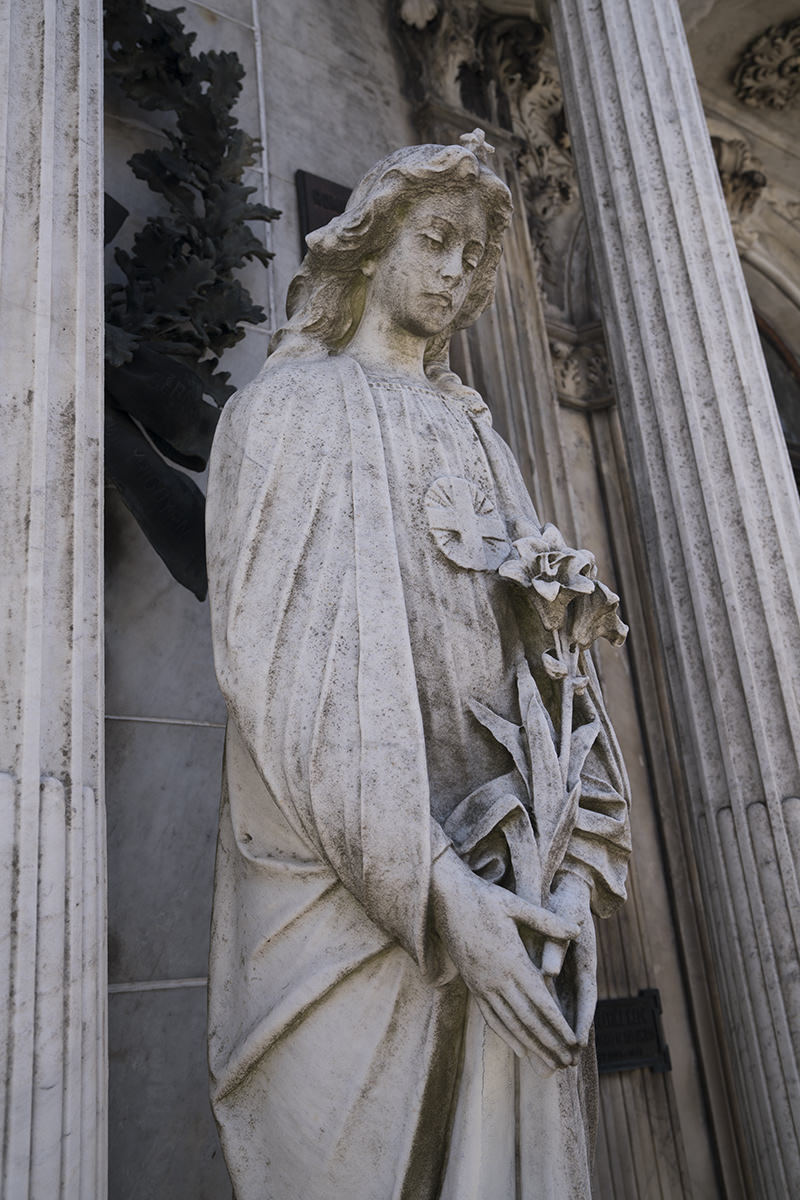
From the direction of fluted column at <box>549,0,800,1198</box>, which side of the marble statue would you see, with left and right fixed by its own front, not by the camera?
left

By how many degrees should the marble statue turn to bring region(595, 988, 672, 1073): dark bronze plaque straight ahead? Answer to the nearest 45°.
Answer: approximately 135° to its left

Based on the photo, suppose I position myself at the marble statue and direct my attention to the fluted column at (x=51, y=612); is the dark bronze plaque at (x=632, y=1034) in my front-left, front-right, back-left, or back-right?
back-right

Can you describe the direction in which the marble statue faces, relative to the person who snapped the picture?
facing the viewer and to the right of the viewer

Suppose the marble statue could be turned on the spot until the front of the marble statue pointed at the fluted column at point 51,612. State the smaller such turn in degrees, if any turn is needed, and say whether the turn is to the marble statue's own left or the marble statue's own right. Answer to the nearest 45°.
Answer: approximately 135° to the marble statue's own right
